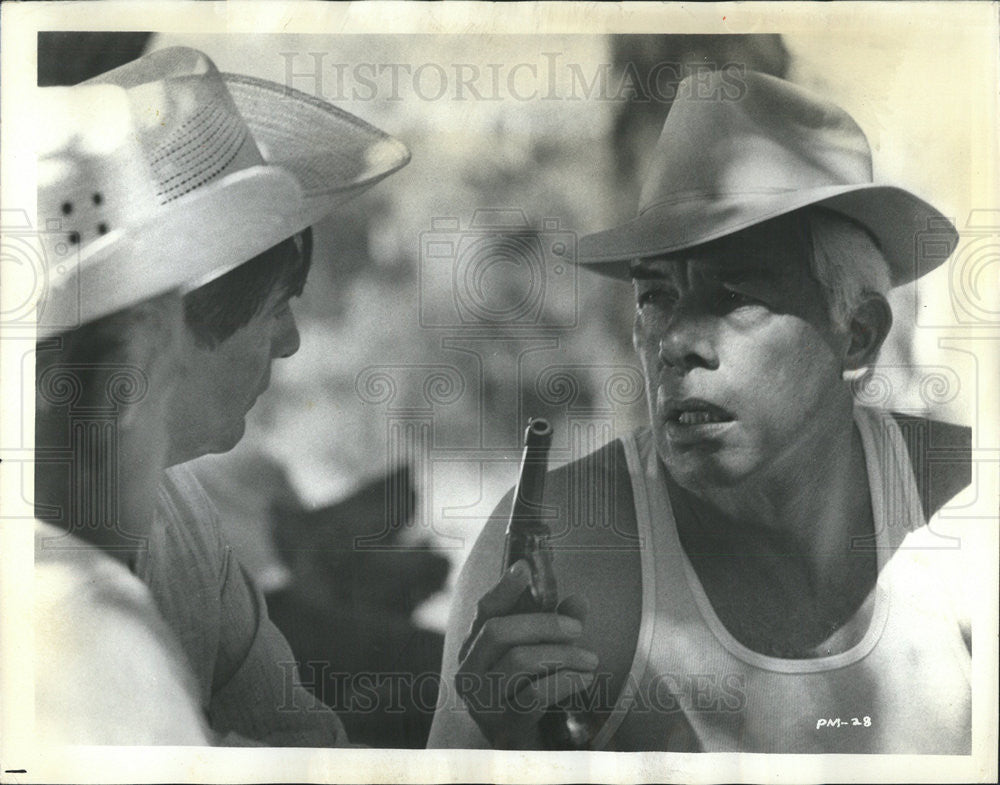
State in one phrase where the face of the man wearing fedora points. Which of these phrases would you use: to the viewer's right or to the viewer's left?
to the viewer's left

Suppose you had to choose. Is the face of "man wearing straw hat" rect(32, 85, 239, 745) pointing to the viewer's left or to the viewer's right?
to the viewer's right

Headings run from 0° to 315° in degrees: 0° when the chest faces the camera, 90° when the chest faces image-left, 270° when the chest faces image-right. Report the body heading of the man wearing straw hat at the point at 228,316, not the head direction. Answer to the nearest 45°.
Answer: approximately 270°

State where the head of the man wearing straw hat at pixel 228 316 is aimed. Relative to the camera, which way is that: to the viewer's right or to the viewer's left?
to the viewer's right

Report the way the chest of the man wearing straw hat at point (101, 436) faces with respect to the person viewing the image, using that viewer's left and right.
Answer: facing away from the viewer and to the right of the viewer

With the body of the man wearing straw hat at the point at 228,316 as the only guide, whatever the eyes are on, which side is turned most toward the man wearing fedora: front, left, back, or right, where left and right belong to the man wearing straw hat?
front
